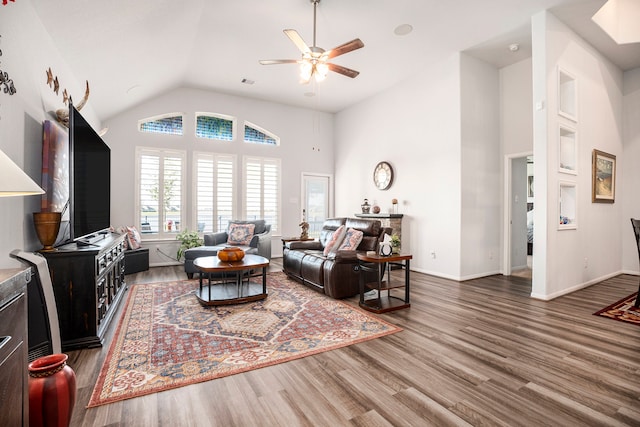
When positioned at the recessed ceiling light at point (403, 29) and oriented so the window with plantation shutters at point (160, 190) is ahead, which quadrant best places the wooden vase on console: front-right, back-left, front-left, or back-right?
front-left

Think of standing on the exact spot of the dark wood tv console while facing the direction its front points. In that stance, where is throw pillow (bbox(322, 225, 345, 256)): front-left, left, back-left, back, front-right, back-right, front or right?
front

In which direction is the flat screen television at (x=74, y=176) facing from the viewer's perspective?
to the viewer's right

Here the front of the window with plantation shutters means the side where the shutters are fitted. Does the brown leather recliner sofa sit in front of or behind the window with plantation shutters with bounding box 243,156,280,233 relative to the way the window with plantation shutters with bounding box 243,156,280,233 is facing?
in front

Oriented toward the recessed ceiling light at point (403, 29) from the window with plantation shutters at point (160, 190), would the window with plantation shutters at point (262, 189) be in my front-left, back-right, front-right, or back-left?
front-left

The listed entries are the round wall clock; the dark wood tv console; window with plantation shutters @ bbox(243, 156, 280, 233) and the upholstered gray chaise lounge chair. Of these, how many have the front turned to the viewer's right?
1

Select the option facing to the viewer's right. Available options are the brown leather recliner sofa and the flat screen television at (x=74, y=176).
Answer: the flat screen television

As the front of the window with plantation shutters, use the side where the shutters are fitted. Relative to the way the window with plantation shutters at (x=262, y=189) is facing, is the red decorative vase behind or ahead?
ahead

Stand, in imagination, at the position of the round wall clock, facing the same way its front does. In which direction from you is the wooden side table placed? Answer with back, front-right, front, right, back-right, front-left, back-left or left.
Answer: front-left

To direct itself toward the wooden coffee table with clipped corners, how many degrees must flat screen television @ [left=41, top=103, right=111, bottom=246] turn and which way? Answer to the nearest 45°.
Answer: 0° — it already faces it

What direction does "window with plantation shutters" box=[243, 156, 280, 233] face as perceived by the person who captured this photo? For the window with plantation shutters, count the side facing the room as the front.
facing the viewer

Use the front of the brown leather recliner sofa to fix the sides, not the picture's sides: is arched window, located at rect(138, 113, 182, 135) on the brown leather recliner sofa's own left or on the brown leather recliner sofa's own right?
on the brown leather recliner sofa's own right

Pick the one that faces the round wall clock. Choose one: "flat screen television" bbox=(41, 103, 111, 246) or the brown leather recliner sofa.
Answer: the flat screen television

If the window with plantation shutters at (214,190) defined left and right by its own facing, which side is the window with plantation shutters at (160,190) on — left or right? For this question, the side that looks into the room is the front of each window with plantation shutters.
on its right

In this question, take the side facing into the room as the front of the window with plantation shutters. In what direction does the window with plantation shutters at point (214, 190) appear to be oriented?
toward the camera
